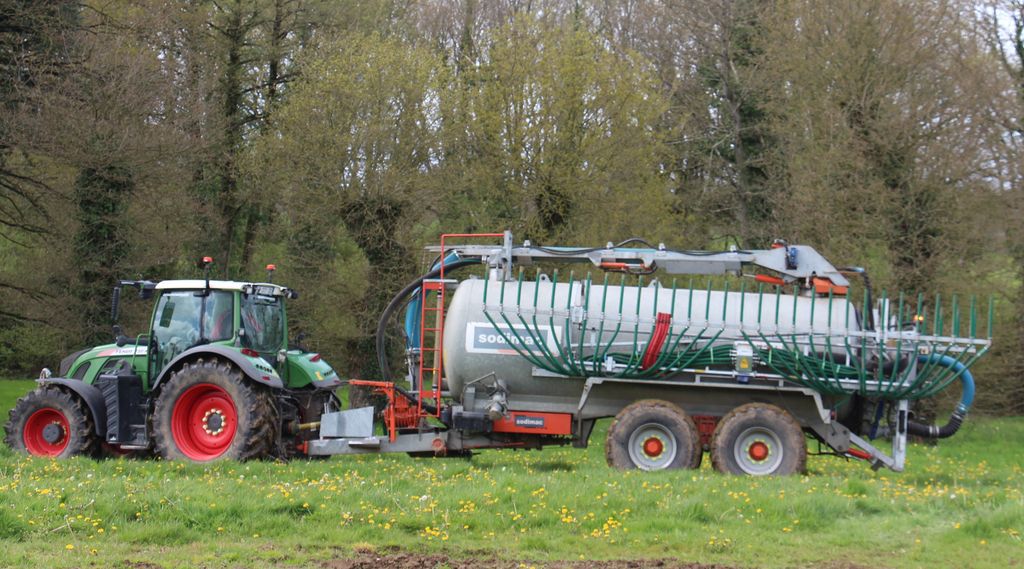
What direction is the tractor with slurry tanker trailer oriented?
to the viewer's left
